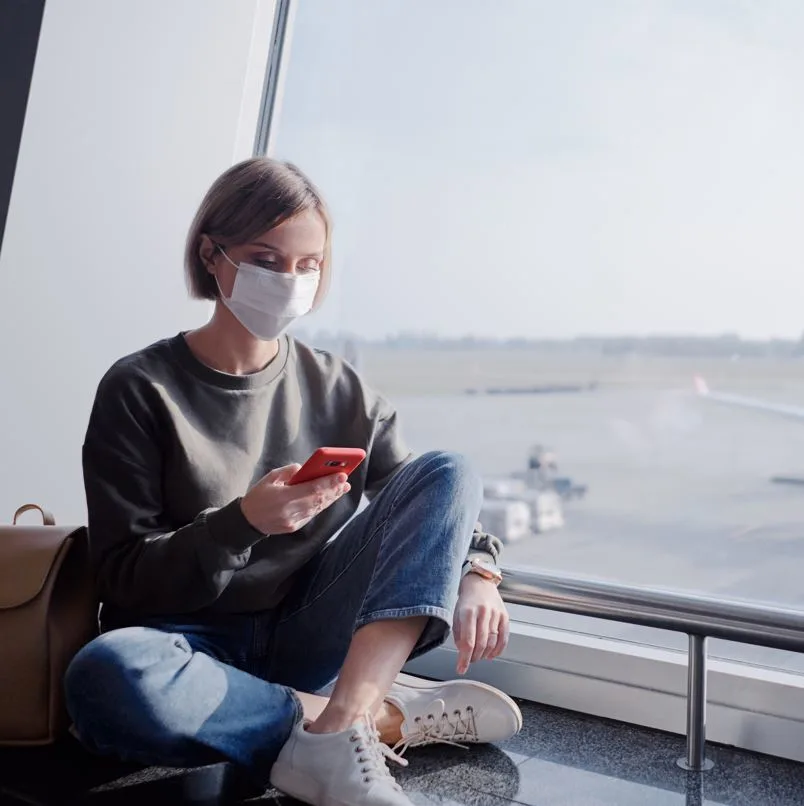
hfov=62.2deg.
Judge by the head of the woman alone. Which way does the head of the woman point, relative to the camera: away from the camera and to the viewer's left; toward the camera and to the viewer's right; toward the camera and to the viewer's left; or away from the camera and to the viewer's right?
toward the camera and to the viewer's right

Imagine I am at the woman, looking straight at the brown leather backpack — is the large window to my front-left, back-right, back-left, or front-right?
back-right

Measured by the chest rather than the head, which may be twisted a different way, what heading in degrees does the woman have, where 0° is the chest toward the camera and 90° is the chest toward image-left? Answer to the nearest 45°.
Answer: approximately 315°
